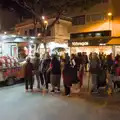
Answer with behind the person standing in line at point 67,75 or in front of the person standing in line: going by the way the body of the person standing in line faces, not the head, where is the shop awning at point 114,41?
in front

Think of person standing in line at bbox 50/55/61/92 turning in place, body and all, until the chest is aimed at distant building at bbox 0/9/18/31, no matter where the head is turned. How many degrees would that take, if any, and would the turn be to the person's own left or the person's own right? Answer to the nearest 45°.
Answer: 0° — they already face it

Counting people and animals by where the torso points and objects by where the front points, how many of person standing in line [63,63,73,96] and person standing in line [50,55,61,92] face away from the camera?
2

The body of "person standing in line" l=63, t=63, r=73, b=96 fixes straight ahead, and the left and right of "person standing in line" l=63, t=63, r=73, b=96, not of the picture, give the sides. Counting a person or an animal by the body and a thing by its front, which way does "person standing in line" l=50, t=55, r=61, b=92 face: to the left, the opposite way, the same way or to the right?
the same way

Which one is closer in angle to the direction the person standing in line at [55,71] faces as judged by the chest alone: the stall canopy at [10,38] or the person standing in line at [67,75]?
the stall canopy

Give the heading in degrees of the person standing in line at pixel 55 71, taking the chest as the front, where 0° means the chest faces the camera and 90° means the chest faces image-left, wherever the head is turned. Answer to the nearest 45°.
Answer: approximately 180°

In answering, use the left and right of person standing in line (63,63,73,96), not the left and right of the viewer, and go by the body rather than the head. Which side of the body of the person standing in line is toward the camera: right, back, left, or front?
back

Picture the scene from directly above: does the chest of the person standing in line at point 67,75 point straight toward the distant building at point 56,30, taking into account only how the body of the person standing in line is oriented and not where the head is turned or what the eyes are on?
yes

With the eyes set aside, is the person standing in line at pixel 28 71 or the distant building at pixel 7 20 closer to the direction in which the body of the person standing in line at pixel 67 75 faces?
the distant building

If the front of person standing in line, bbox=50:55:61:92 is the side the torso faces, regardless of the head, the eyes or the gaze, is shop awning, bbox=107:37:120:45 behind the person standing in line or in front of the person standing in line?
in front

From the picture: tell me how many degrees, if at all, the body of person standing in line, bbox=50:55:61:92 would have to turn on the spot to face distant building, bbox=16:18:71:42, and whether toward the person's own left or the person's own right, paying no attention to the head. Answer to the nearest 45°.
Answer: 0° — they already face it
